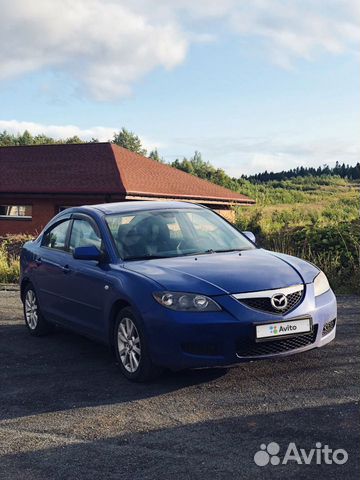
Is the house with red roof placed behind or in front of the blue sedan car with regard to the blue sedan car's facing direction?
behind

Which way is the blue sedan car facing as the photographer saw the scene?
facing the viewer and to the right of the viewer
